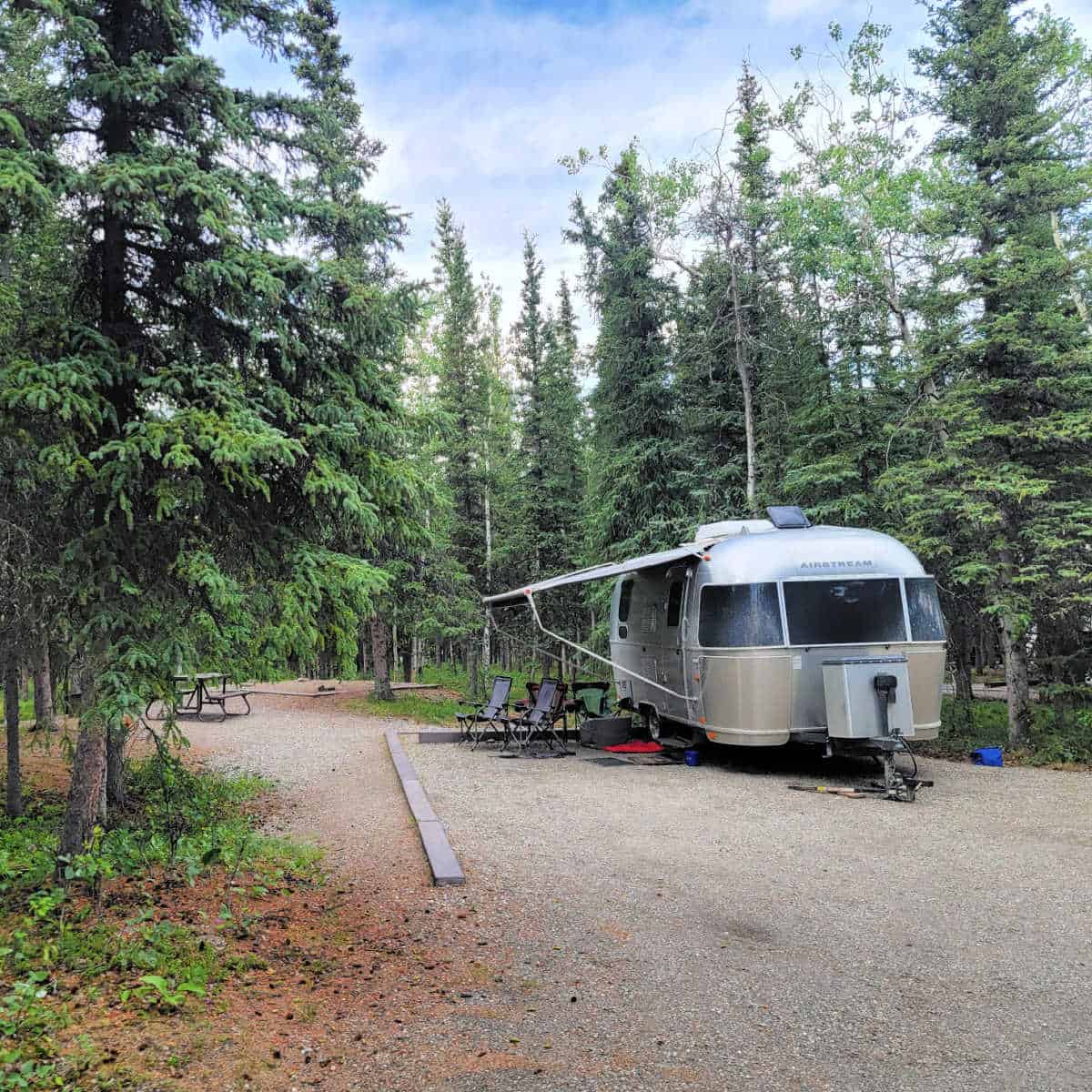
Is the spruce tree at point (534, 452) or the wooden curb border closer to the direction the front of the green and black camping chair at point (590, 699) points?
the wooden curb border

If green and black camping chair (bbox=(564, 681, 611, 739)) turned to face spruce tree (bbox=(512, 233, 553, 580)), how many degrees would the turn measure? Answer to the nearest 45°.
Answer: approximately 135° to its right

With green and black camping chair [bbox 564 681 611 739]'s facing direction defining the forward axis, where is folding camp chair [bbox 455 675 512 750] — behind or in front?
in front

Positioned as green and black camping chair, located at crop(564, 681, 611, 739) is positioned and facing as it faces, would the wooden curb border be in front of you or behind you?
in front

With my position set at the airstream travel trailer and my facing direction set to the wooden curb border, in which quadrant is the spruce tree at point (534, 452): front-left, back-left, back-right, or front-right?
back-right

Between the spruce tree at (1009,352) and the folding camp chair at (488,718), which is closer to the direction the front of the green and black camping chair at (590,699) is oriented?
the folding camp chair

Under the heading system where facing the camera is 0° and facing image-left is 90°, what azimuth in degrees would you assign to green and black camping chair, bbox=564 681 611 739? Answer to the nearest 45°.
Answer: approximately 45°

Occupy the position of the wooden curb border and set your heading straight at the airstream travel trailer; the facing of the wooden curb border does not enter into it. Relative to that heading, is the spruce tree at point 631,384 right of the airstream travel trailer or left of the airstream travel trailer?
left

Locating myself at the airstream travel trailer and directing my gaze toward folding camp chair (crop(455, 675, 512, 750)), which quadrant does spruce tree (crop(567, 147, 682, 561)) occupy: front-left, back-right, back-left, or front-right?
front-right
